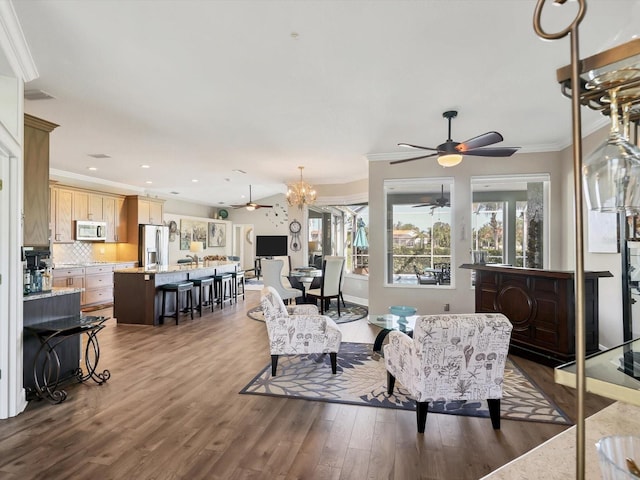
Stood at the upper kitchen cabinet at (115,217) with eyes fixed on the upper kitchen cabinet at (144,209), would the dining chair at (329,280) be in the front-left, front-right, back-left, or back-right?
front-right

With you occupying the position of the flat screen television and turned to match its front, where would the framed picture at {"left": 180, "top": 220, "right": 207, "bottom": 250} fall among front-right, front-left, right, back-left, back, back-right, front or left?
right

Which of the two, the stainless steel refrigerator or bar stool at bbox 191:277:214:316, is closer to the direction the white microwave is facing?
the bar stool

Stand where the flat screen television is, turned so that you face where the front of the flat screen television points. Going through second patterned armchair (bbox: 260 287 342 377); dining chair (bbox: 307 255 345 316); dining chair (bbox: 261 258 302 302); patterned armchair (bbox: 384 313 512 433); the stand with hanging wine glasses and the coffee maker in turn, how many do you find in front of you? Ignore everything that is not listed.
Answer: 6

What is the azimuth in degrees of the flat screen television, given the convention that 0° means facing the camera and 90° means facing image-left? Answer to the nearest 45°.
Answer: approximately 0°

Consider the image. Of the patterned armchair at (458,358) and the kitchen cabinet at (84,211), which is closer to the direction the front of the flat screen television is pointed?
the patterned armchair

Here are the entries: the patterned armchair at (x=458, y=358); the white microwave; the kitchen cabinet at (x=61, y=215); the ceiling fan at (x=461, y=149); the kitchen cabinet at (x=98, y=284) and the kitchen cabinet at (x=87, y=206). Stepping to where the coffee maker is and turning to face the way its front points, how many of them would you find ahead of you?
2

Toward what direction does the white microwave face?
toward the camera

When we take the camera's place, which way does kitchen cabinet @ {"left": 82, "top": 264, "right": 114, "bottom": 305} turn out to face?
facing the viewer

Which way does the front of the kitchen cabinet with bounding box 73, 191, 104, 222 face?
toward the camera

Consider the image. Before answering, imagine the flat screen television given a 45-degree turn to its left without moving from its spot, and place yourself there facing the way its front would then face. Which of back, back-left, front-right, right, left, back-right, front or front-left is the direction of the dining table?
front-right

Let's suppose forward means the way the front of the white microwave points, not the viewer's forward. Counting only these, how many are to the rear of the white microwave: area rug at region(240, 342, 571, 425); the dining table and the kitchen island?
0

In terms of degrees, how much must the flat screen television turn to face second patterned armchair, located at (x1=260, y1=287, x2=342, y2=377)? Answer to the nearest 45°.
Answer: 0° — it already faces it

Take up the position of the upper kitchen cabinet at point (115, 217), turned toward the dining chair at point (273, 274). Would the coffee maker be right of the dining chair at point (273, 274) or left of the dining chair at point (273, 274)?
right

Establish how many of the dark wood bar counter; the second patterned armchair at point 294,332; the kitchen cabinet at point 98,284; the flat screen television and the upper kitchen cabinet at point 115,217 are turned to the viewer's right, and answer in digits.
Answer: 1
